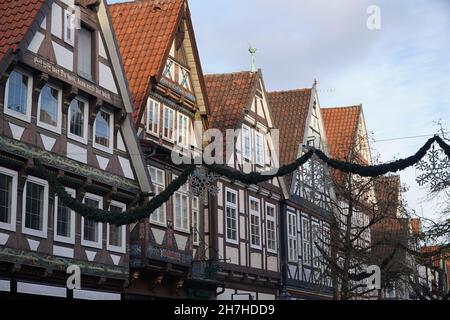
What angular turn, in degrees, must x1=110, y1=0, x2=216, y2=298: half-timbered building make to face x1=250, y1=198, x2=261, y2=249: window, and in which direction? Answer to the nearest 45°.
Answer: approximately 90° to its left

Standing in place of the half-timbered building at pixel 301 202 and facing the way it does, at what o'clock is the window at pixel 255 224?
The window is roughly at 2 o'clock from the half-timbered building.

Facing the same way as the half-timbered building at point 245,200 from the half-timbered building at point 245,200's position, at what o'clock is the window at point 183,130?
The window is roughly at 2 o'clock from the half-timbered building.

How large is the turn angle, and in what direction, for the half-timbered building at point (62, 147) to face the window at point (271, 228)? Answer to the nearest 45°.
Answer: approximately 90° to its left
